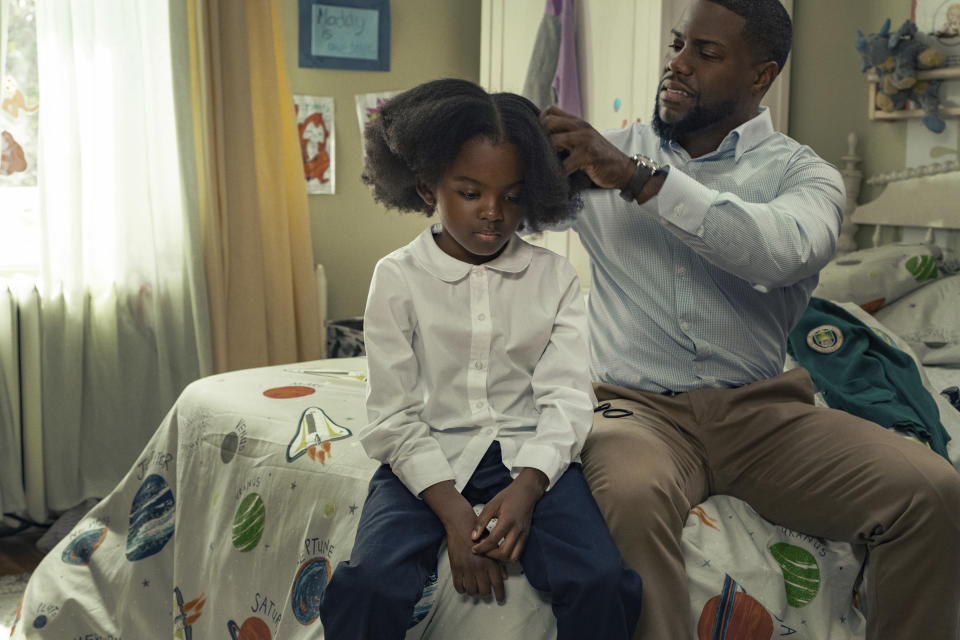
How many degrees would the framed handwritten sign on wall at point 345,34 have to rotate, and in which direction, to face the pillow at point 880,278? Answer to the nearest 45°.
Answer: approximately 45° to its left

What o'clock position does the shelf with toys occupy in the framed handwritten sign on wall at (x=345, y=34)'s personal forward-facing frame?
The shelf with toys is roughly at 10 o'clock from the framed handwritten sign on wall.

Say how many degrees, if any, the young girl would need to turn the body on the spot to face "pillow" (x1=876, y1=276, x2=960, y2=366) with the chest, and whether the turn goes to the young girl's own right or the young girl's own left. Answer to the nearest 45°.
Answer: approximately 135° to the young girl's own left

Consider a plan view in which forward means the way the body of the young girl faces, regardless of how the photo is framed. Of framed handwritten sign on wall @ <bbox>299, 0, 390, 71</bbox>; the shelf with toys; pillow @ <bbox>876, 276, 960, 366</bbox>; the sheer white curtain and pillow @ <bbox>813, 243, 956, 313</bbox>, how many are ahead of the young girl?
0

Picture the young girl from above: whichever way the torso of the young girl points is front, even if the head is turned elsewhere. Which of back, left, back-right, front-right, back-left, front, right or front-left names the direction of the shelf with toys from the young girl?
back-left

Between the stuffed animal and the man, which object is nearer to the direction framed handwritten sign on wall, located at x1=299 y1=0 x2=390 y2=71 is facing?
the man

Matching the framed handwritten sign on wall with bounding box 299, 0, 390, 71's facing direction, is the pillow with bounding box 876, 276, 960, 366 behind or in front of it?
in front

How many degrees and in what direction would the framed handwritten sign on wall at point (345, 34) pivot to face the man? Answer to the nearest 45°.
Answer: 0° — it already faces them

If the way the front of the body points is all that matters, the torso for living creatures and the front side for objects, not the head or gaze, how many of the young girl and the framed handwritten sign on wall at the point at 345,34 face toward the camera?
2

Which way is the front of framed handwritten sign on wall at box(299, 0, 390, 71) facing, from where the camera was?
facing the viewer

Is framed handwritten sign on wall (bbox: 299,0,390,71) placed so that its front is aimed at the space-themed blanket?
yes

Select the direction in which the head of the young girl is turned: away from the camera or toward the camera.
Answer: toward the camera

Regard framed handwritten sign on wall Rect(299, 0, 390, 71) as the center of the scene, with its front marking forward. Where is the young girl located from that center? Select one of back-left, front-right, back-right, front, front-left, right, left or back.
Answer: front

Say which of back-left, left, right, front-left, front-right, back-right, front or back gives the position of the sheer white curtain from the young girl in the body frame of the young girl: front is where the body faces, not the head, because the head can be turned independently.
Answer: back-right

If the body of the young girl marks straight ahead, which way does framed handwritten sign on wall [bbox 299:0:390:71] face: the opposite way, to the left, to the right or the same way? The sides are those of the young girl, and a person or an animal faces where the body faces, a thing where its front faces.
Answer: the same way

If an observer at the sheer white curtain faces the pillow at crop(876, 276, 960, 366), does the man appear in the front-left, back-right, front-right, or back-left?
front-right

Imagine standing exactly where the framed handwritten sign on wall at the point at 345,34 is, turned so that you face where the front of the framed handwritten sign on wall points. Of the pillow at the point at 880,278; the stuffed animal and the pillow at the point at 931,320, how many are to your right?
0

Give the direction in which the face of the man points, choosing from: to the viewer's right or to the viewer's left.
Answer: to the viewer's left

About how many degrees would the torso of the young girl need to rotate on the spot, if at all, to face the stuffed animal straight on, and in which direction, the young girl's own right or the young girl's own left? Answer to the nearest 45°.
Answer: approximately 135° to the young girl's own left

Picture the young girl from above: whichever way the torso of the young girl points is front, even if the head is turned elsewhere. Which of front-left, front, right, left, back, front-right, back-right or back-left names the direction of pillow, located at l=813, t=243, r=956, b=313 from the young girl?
back-left
